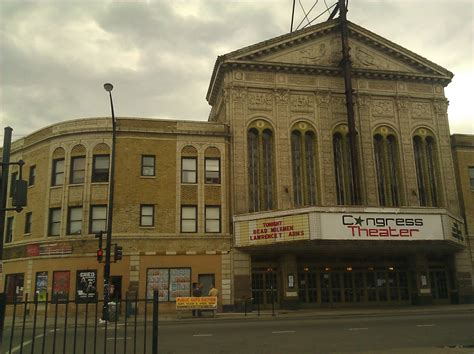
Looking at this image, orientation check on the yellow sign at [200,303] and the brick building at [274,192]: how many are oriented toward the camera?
2

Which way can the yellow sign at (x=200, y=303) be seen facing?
toward the camera

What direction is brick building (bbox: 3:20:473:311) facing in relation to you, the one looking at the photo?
facing the viewer
